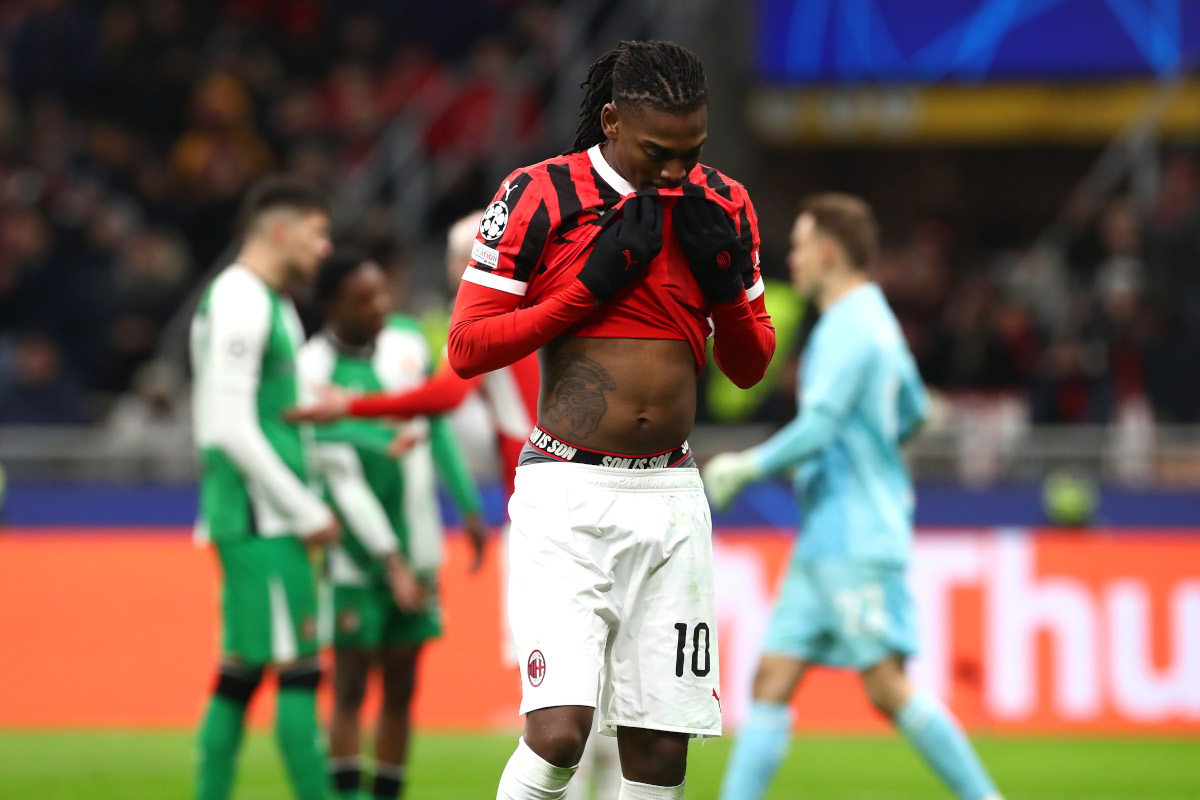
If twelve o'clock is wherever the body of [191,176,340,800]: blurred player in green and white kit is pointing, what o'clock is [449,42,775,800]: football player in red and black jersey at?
The football player in red and black jersey is roughly at 2 o'clock from the blurred player in green and white kit.

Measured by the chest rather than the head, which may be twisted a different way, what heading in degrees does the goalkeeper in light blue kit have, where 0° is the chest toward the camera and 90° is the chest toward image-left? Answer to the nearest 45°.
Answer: approximately 90°

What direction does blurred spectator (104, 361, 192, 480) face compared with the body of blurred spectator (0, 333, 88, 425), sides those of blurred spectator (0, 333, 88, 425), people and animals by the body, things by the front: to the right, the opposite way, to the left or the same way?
the same way

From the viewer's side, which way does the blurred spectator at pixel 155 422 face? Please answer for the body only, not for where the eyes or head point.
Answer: toward the camera

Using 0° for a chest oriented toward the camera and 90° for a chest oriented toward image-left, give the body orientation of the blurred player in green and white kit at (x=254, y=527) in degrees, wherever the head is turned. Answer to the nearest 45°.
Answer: approximately 270°

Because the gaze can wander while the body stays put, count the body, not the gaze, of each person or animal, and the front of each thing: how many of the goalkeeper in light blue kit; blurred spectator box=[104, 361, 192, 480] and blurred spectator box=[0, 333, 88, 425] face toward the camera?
2

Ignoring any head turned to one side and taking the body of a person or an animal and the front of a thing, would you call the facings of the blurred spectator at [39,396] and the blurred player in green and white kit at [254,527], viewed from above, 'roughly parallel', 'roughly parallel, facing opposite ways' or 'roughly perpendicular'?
roughly perpendicular

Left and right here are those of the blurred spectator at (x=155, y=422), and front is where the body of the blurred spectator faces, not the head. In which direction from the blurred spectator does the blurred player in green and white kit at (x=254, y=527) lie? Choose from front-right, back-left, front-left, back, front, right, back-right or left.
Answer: front

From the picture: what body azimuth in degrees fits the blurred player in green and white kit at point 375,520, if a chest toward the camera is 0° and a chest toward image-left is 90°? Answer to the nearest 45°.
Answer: approximately 315°

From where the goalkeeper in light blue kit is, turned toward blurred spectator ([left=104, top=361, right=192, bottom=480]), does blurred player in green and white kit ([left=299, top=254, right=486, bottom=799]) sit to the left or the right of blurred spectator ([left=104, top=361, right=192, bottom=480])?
left

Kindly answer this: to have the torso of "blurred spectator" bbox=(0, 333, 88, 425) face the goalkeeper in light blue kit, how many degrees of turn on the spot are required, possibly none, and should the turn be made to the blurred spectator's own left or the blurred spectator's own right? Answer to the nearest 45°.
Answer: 0° — they already face them

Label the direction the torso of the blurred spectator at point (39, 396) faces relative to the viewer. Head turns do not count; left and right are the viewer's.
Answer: facing the viewer

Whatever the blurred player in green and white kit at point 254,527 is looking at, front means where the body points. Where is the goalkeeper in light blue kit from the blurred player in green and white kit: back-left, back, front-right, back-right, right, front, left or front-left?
front
